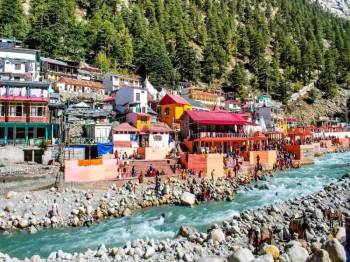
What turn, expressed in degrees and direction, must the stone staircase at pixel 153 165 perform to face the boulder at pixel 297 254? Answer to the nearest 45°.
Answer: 0° — it already faces it

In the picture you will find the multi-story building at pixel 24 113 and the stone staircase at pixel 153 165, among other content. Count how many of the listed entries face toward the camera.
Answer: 2

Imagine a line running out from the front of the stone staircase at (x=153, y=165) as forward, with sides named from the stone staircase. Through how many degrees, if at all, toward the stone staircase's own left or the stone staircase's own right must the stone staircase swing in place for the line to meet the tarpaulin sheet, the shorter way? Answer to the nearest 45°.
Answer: approximately 90° to the stone staircase's own right

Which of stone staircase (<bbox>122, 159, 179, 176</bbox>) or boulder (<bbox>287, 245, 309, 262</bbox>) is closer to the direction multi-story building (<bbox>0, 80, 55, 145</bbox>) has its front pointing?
the boulder

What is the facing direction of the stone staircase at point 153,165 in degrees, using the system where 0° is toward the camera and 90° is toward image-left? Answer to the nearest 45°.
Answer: approximately 0°

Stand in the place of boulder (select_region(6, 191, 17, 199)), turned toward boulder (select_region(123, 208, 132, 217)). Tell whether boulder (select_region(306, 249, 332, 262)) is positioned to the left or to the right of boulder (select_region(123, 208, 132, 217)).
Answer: right

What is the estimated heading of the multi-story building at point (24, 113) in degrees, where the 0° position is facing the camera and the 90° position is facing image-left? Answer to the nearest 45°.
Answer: approximately 0°

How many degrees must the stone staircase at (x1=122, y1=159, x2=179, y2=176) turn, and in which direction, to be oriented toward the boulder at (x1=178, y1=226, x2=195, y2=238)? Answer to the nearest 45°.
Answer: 0° — it already faces it

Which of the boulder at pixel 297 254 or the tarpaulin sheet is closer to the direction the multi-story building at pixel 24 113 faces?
the boulder
